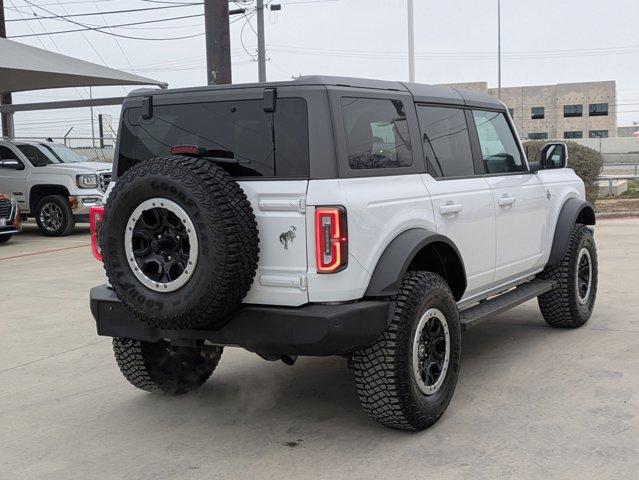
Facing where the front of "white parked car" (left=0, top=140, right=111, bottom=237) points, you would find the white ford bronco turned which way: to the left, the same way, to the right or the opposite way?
to the left

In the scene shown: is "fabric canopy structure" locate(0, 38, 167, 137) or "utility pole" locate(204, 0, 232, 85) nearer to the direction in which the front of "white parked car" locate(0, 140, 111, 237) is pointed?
the utility pole

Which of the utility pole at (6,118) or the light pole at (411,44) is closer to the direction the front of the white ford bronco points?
the light pole

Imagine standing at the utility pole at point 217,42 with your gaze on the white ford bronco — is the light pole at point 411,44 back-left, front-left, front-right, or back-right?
back-left

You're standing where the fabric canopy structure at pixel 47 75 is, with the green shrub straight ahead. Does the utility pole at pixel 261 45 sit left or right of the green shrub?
left

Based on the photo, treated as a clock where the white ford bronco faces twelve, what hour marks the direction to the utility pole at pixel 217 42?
The utility pole is roughly at 10 o'clock from the white ford bronco.

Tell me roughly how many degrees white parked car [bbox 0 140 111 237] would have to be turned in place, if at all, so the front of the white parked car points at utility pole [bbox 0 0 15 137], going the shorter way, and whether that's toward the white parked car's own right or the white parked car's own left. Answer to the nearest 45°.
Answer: approximately 135° to the white parked car's own left

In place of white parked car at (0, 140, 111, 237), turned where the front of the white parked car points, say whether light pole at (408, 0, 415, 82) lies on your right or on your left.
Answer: on your left

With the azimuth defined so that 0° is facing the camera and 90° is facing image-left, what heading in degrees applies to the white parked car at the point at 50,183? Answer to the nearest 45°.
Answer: approximately 315°

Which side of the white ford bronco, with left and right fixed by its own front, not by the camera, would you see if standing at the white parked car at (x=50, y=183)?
left

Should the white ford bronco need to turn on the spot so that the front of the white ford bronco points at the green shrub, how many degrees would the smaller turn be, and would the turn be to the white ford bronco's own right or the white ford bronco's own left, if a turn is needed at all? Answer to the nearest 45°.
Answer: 0° — it already faces it

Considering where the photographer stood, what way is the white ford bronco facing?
facing away from the viewer and to the right of the viewer
